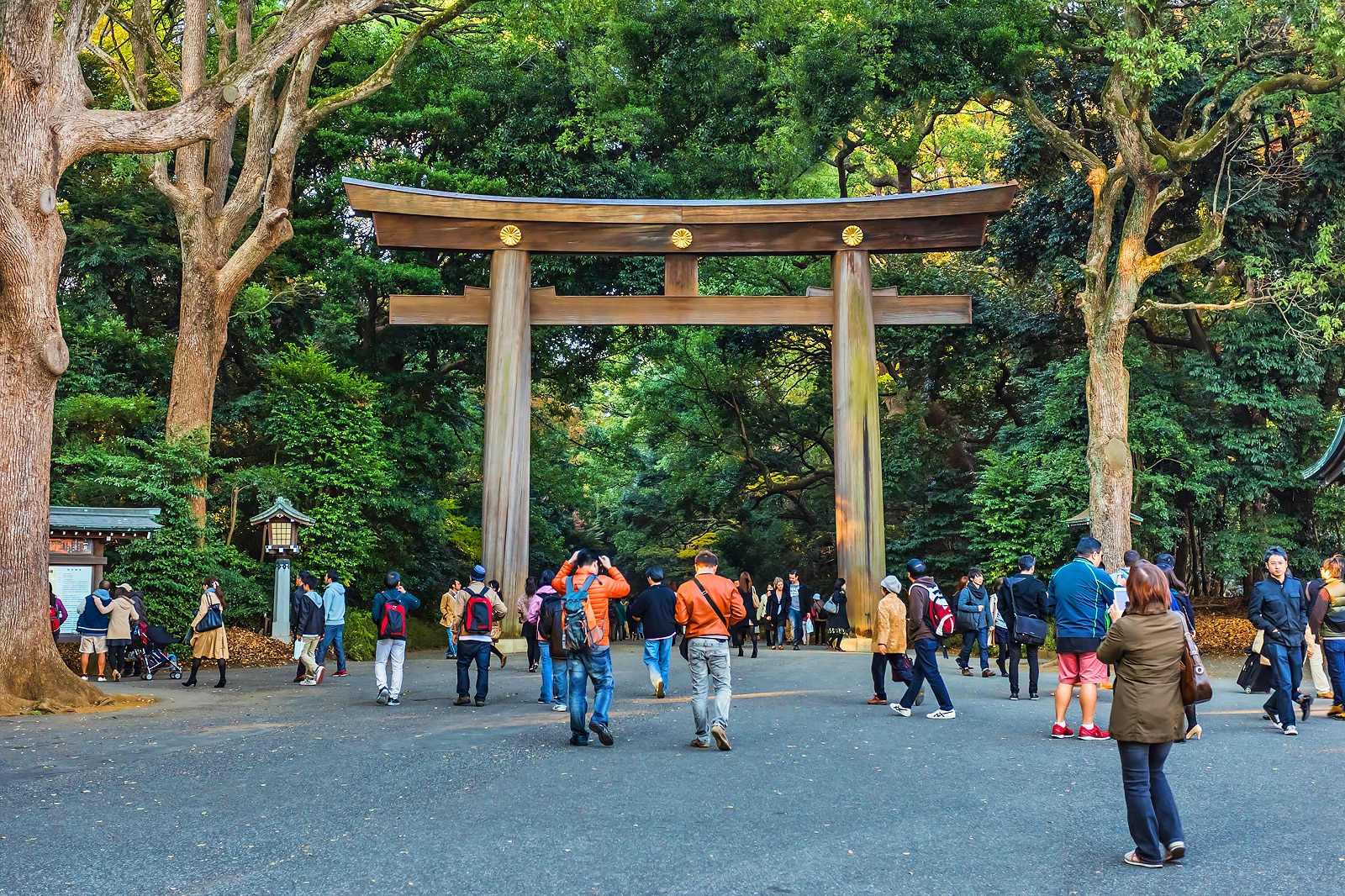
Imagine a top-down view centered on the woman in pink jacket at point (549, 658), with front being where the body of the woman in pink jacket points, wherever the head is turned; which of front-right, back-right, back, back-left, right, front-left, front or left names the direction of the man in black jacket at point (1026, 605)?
right

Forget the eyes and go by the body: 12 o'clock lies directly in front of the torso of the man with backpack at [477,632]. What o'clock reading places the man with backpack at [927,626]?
the man with backpack at [927,626] is roughly at 4 o'clock from the man with backpack at [477,632].

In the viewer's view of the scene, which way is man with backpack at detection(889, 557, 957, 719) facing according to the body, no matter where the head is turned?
to the viewer's left

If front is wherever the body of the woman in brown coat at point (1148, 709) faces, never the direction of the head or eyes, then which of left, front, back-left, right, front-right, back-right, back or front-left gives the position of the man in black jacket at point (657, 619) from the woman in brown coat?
front

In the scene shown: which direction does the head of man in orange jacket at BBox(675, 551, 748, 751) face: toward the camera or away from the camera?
away from the camera

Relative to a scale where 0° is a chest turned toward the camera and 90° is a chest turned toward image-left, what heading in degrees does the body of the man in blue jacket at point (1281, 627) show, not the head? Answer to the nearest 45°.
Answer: approximately 0°

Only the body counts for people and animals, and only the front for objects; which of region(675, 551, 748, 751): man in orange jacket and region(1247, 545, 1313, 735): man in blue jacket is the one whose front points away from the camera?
the man in orange jacket

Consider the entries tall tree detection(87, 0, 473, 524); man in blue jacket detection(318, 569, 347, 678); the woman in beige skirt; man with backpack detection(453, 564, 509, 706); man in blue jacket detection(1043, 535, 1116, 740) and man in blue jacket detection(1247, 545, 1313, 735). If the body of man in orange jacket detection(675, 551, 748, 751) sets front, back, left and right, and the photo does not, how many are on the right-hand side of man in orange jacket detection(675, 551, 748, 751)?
2

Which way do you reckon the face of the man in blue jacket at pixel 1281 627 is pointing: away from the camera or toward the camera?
toward the camera

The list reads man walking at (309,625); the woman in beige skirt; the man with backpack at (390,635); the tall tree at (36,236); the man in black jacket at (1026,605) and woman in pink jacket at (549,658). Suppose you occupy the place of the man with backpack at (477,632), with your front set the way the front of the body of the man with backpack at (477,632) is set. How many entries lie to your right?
2

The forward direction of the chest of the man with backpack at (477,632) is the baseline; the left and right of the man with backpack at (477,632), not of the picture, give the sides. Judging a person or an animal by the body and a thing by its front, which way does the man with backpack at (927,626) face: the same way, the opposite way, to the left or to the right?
to the left

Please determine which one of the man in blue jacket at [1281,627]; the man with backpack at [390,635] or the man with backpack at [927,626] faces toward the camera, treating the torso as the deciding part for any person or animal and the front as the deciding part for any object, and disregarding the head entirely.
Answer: the man in blue jacket

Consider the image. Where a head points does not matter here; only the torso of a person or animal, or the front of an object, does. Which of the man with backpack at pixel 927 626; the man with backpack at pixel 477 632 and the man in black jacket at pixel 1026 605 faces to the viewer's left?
the man with backpack at pixel 927 626

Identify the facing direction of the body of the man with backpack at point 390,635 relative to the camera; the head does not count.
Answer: away from the camera

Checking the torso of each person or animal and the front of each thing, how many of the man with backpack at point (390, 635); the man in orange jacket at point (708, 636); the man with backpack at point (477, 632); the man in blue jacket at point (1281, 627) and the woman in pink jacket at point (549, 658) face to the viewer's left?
0

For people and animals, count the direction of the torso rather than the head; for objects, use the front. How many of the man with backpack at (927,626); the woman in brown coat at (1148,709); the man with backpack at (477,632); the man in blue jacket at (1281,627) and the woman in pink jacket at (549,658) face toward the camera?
1

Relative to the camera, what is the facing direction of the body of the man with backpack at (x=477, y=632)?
away from the camera

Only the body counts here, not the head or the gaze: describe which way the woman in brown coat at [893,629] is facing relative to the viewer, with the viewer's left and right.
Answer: facing away from the viewer and to the left of the viewer

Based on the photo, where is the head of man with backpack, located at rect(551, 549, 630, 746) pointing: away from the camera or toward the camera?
away from the camera
